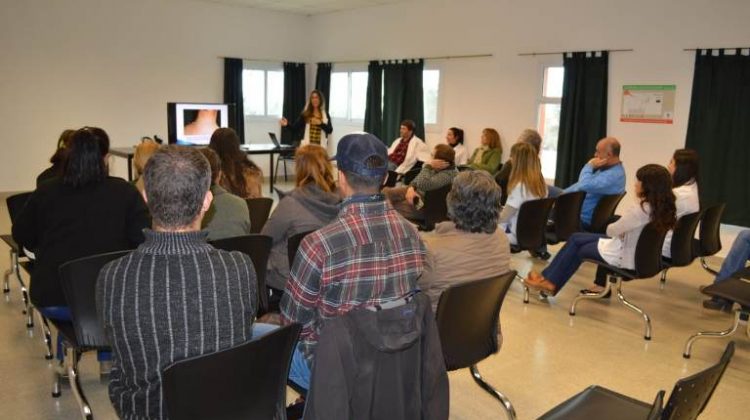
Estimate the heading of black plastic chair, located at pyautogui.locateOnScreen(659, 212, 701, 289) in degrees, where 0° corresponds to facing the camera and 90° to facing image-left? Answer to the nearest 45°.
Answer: approximately 90°

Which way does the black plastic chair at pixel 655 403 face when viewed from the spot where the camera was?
facing to the left of the viewer

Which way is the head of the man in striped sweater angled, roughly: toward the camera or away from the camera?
away from the camera

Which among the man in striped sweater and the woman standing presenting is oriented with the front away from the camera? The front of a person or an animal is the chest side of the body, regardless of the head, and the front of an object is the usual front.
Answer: the man in striped sweater

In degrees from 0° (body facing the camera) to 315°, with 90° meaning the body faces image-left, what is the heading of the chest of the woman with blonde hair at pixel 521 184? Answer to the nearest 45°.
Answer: approximately 135°

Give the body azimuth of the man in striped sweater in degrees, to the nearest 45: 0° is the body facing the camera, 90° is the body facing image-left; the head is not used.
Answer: approximately 180°

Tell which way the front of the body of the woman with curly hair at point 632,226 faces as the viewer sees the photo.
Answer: to the viewer's left

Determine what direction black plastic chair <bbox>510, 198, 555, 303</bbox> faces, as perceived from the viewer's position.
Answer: facing away from the viewer and to the left of the viewer
